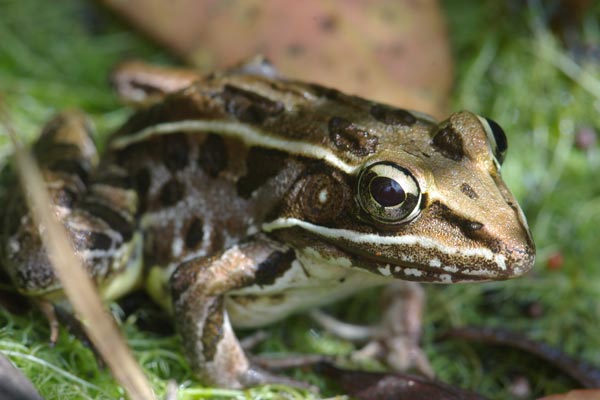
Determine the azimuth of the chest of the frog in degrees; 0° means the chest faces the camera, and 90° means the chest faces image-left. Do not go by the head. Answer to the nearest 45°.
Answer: approximately 315°
